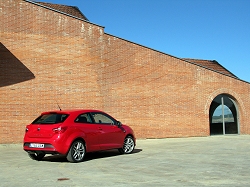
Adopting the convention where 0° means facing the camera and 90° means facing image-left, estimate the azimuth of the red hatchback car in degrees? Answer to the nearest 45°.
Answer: approximately 225°
